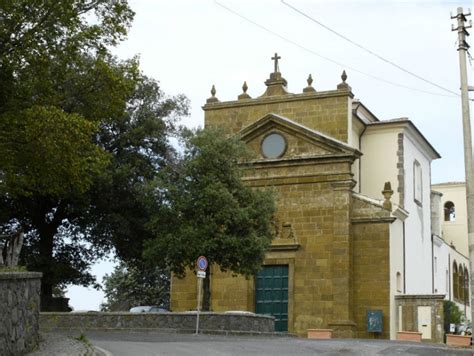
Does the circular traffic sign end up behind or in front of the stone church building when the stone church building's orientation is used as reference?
in front

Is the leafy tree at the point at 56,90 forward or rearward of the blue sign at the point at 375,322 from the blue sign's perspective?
forward

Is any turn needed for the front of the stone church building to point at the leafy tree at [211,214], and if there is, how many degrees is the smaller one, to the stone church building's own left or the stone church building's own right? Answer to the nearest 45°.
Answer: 0° — it already faces it

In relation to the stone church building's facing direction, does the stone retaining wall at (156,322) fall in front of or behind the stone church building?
in front

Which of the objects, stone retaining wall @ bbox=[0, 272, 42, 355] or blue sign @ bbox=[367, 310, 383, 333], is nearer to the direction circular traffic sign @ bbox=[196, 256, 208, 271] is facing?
the stone retaining wall

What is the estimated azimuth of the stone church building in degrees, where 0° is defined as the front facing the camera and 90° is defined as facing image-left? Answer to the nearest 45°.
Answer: approximately 45°

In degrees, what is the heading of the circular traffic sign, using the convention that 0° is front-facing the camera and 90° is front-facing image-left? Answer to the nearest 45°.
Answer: approximately 0°
